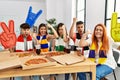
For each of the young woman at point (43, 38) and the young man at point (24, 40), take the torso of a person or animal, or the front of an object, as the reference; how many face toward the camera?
2

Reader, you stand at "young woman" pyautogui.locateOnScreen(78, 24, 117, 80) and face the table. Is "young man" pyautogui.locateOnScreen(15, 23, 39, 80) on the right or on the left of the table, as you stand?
right

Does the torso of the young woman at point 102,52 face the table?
yes

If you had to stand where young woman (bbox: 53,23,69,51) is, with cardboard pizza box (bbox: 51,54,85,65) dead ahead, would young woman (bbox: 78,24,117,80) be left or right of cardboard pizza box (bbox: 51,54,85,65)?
left

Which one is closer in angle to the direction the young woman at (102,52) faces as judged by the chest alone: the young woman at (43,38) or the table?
the table

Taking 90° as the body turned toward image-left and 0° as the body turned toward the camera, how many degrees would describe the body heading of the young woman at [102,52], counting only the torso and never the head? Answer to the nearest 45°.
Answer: approximately 45°

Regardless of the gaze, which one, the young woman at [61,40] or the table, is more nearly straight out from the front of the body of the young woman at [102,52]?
the table
